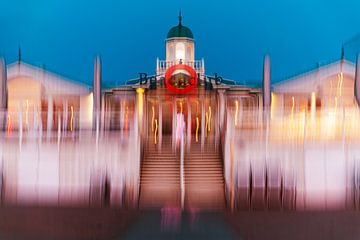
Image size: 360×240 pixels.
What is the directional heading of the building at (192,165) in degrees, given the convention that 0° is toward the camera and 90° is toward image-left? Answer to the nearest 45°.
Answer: approximately 0°
